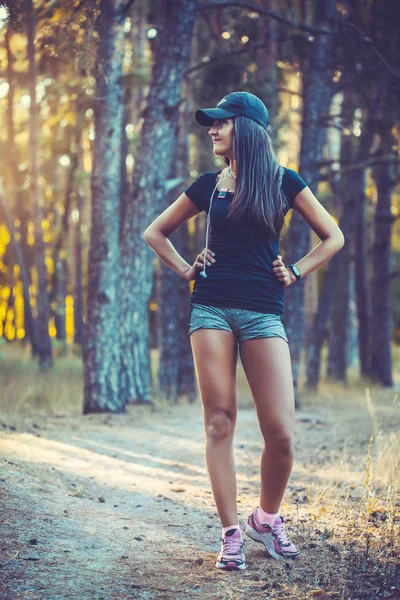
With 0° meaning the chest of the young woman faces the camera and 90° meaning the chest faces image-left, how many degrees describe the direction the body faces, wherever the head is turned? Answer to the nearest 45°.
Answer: approximately 0°

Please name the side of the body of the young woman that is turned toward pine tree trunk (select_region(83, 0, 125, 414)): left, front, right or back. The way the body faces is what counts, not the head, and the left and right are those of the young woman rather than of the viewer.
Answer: back

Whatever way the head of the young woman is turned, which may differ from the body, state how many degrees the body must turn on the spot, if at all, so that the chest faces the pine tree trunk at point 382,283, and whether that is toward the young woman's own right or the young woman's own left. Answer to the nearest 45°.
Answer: approximately 180°

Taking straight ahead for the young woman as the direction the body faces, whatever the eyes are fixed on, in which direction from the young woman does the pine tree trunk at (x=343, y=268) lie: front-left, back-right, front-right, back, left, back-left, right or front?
back

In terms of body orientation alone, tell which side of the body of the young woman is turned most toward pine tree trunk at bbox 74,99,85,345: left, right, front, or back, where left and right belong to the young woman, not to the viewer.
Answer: back

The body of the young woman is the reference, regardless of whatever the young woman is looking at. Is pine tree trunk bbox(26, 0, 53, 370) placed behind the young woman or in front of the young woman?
behind

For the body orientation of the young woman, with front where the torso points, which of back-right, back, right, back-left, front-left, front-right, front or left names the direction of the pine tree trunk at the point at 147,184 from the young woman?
back

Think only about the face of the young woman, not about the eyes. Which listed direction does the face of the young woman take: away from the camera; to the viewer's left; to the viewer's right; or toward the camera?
to the viewer's left
